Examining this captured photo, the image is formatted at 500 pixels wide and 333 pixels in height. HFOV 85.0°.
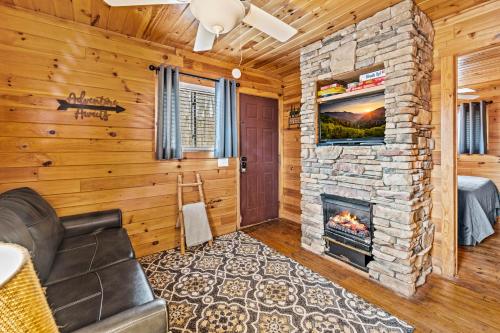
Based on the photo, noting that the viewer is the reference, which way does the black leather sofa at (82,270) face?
facing to the right of the viewer

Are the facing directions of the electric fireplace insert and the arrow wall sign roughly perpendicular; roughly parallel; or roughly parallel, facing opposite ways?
roughly perpendicular

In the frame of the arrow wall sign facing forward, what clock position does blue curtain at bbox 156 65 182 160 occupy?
The blue curtain is roughly at 9 o'clock from the arrow wall sign.

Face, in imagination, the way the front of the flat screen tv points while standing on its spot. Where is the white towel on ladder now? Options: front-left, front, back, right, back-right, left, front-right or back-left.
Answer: front-right

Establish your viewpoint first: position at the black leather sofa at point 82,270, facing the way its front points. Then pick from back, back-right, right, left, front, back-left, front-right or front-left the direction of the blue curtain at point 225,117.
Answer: front-left

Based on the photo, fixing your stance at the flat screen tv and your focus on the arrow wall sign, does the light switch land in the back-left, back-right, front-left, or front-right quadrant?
front-right

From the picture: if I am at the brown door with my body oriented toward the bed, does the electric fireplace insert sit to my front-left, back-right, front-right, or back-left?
front-right

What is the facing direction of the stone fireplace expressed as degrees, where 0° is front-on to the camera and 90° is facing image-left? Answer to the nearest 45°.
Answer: approximately 45°

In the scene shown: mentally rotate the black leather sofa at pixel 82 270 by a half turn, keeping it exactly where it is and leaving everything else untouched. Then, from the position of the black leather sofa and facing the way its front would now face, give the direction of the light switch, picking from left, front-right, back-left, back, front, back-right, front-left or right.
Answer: back-right

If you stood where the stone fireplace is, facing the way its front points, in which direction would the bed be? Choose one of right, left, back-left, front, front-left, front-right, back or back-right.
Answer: back

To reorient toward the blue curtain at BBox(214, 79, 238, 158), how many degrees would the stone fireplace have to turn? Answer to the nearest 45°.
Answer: approximately 45° to its right

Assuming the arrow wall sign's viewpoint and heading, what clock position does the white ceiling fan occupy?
The white ceiling fan is roughly at 11 o'clock from the arrow wall sign.

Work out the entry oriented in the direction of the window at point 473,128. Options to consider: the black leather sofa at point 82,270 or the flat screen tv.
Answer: the black leather sofa

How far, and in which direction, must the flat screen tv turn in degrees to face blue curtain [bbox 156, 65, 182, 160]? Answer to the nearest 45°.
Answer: approximately 45° to its right

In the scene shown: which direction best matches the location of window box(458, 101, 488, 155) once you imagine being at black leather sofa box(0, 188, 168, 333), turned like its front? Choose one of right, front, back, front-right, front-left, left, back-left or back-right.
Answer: front
